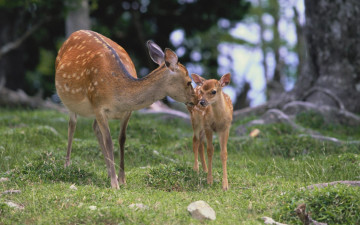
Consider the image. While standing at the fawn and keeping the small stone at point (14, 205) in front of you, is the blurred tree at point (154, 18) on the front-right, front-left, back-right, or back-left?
back-right

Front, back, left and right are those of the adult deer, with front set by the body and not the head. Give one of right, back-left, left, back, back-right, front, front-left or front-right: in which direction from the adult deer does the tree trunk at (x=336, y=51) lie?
left

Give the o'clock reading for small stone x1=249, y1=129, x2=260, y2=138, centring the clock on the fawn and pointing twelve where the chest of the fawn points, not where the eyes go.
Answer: The small stone is roughly at 8 o'clock from the fawn.

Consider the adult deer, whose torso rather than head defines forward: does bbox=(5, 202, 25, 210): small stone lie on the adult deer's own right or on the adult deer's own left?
on the adult deer's own right

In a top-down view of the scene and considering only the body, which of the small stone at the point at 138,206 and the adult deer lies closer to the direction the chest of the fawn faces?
the small stone

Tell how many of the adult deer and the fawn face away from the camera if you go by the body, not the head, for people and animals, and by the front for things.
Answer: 0

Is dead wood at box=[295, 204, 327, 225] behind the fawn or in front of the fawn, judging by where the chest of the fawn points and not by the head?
in front

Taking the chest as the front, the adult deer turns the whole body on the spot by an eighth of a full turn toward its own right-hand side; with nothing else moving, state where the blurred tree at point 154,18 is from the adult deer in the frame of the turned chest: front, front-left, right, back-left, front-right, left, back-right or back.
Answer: back

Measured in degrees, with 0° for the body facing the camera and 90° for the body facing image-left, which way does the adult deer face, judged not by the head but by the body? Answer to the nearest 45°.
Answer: approximately 315°

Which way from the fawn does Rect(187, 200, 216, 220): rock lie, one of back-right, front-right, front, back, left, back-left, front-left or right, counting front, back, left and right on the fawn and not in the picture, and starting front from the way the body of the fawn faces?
front-right

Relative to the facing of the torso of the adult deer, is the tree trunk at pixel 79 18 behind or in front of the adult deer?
behind

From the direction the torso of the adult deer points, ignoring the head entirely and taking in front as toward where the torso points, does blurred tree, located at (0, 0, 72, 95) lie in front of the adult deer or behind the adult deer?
behind

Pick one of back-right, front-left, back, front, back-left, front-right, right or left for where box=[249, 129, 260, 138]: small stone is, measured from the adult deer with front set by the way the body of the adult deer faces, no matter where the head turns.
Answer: left

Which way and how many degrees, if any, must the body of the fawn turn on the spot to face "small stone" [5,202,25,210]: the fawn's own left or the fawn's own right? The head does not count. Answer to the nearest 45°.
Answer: approximately 90° to the fawn's own right
